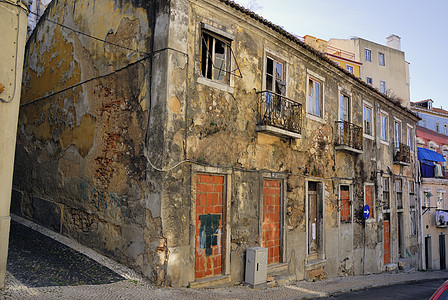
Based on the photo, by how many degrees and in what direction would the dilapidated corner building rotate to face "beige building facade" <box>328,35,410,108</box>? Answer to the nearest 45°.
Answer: approximately 90° to its left

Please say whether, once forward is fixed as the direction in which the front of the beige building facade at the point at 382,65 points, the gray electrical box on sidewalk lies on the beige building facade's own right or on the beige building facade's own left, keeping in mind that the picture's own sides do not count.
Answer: on the beige building facade's own right

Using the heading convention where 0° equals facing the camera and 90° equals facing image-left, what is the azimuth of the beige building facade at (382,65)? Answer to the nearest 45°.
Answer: approximately 315°

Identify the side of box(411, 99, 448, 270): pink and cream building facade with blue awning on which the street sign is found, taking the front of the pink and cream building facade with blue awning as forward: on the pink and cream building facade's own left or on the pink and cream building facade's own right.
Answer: on the pink and cream building facade's own right

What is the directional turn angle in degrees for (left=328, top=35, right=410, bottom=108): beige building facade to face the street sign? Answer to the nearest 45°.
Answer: approximately 45° to its right

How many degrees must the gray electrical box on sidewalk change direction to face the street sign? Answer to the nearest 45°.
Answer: approximately 90° to its left
